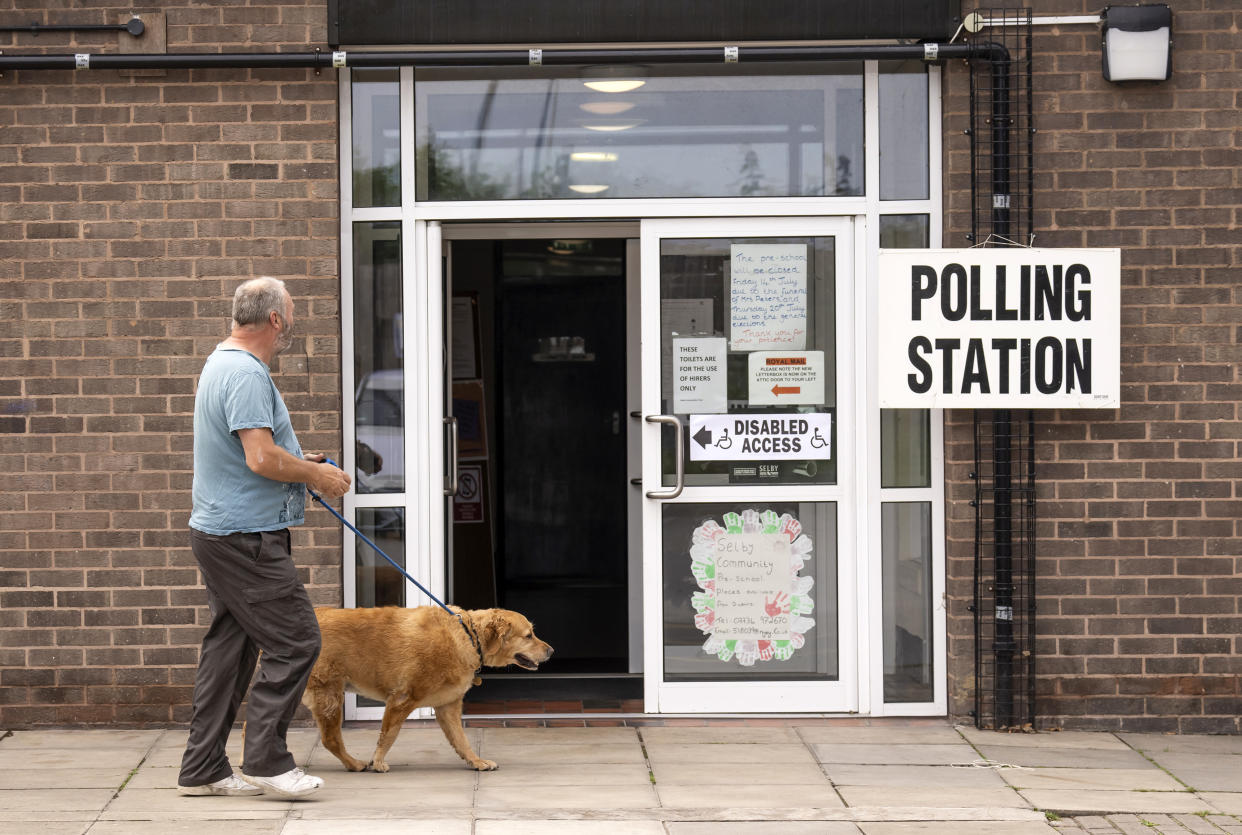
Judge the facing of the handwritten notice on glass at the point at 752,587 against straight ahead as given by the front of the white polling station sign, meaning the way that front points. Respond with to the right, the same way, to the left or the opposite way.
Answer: the same way

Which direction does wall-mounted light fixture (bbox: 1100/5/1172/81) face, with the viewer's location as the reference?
facing the viewer

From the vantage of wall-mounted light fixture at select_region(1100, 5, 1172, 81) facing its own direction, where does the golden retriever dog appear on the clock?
The golden retriever dog is roughly at 2 o'clock from the wall-mounted light fixture.

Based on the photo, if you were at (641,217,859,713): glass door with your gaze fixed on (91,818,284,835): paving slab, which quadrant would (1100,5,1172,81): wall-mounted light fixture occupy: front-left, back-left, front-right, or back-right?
back-left

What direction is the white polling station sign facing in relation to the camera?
toward the camera

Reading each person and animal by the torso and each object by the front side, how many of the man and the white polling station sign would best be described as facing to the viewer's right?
1

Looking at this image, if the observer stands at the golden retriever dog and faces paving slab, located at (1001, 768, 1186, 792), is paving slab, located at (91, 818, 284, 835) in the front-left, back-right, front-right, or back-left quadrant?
back-right

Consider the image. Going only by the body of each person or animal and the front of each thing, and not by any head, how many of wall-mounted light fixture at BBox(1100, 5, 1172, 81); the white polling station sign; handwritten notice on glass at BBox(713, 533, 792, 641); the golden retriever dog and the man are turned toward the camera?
3

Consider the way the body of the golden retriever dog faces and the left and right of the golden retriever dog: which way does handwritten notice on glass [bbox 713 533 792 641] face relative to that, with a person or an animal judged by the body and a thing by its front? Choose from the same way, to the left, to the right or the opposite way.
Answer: to the right

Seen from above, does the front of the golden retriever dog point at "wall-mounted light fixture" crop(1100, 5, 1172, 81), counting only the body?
yes

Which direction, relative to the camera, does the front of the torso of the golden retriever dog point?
to the viewer's right

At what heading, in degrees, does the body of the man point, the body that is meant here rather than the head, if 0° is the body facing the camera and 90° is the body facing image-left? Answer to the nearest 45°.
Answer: approximately 270°
